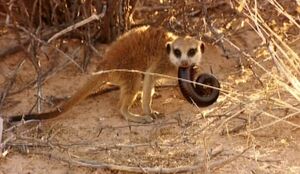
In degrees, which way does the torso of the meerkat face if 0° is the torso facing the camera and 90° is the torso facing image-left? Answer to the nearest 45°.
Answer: approximately 270°
